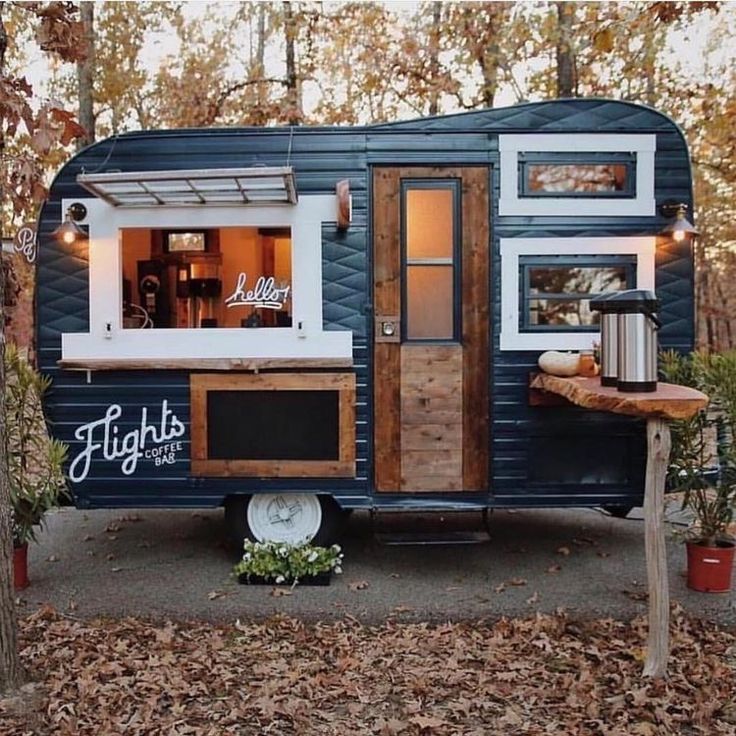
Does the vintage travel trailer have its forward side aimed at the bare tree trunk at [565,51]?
no

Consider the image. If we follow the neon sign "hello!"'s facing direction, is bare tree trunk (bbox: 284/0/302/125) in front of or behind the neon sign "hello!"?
behind

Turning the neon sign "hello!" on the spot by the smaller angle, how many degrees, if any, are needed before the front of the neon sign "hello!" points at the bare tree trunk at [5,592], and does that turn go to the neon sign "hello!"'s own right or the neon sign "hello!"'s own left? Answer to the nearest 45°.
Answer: approximately 45° to the neon sign "hello!"'s own right

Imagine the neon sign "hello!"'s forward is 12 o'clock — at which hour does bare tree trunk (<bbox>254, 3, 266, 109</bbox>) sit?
The bare tree trunk is roughly at 6 o'clock from the neon sign "hello!".

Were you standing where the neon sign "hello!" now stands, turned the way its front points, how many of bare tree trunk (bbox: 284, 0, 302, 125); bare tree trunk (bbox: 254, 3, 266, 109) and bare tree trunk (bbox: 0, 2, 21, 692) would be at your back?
2

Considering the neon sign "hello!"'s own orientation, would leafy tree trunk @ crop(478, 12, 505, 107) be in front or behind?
behind

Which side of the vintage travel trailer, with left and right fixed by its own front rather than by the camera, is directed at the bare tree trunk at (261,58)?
left

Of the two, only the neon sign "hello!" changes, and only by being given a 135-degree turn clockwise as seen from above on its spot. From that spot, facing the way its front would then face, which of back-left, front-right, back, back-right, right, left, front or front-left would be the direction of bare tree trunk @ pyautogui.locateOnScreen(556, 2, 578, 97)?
right

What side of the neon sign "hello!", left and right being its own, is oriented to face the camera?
front

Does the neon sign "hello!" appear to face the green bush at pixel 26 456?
no

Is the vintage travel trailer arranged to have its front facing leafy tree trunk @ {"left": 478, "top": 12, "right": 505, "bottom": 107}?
no

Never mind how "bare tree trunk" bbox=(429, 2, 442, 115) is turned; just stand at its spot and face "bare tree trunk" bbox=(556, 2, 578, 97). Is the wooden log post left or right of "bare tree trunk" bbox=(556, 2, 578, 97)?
right

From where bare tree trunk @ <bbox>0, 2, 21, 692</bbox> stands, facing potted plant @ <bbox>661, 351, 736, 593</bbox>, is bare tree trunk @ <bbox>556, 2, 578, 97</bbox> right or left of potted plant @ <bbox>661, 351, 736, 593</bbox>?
left

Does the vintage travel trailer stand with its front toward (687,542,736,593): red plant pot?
yes

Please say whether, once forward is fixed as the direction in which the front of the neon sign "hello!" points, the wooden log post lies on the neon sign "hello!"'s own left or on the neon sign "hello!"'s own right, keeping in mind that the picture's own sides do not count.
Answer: on the neon sign "hello!"'s own left

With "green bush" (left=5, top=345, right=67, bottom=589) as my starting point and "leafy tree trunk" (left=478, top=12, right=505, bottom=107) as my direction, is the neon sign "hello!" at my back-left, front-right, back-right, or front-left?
front-right

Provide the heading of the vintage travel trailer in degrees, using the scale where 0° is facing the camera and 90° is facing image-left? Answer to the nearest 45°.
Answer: approximately 270°
